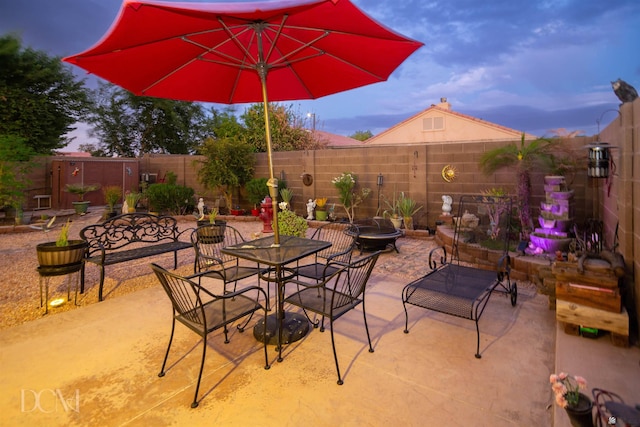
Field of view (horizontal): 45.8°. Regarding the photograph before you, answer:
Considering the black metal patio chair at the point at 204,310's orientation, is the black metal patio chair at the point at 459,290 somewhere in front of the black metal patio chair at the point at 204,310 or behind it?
in front

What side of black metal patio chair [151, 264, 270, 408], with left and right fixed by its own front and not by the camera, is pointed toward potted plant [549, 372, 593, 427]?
right

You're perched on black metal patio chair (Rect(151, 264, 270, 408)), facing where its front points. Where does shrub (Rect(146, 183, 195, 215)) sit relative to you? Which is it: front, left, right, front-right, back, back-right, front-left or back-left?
front-left

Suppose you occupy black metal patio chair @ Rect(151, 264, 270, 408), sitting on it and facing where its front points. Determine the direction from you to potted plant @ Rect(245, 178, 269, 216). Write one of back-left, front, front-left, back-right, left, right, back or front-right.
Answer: front-left

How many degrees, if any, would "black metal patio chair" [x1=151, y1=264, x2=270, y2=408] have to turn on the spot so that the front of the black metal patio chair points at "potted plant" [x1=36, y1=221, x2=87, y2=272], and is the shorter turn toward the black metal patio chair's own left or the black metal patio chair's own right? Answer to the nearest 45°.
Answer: approximately 90° to the black metal patio chair's own left

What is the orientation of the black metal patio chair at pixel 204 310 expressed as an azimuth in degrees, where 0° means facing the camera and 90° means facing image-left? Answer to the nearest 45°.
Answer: approximately 225°

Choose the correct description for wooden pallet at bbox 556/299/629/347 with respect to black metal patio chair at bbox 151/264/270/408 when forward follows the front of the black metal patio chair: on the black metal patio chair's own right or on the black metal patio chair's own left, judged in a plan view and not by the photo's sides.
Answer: on the black metal patio chair's own right

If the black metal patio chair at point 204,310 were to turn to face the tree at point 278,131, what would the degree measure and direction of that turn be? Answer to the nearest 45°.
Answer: approximately 45° to its left

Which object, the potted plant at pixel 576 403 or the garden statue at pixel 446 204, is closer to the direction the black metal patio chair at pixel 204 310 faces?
the garden statue

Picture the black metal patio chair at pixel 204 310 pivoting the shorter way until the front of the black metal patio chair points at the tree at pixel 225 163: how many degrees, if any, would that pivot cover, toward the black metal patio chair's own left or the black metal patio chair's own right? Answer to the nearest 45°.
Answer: approximately 45° to the black metal patio chair's own left
